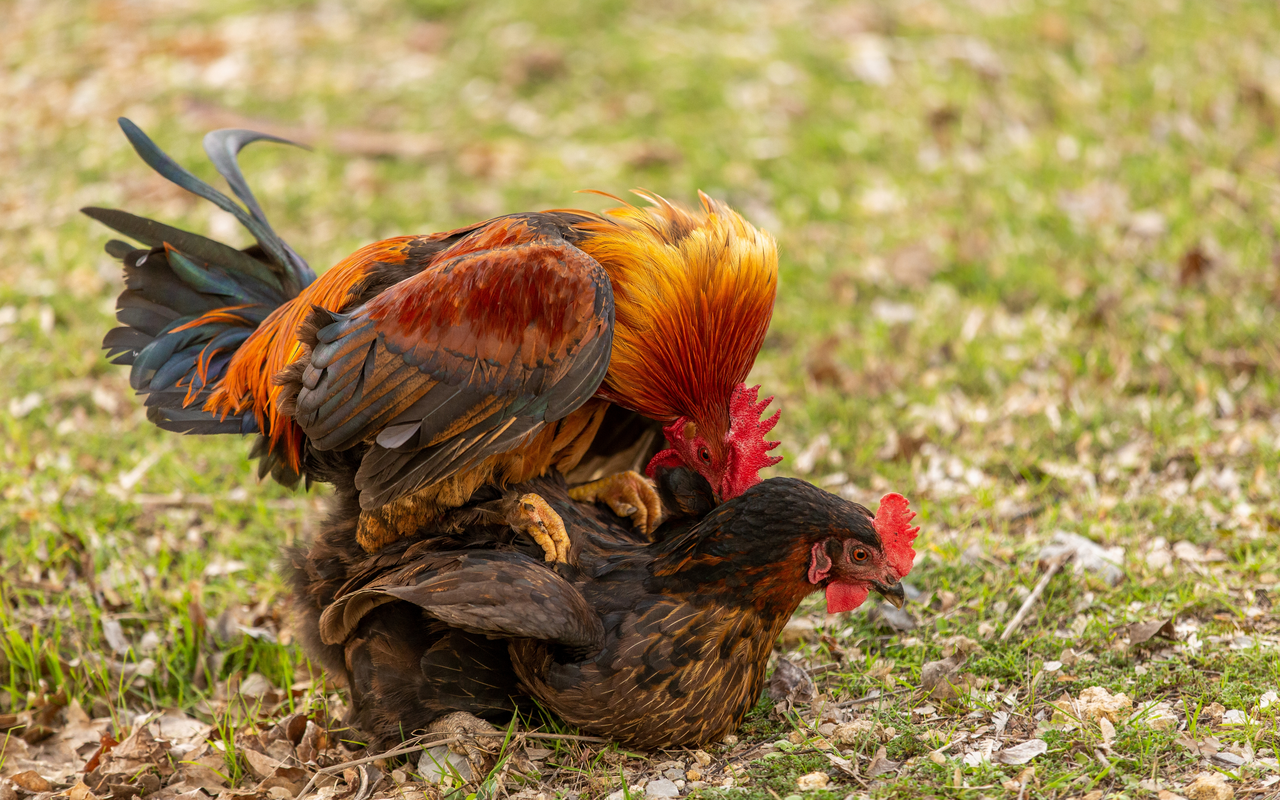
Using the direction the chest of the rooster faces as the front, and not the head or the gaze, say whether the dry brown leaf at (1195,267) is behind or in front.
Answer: in front

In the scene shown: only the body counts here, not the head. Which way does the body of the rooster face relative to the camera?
to the viewer's right

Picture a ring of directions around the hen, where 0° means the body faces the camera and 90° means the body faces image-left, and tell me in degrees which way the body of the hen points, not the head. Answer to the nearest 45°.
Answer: approximately 270°

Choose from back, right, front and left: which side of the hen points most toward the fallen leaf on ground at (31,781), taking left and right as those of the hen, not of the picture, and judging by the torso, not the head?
back

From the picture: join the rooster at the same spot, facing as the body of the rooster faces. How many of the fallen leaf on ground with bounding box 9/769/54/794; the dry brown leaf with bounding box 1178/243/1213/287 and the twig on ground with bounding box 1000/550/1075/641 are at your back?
1

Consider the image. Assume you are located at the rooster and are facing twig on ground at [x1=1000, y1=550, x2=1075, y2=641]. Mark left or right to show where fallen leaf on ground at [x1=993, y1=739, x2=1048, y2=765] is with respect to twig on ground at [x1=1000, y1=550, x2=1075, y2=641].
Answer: right

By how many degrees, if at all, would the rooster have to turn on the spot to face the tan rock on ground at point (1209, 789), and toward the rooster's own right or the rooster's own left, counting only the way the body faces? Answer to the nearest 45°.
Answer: approximately 45° to the rooster's own right

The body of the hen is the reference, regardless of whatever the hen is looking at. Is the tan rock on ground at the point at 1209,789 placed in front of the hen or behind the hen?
in front

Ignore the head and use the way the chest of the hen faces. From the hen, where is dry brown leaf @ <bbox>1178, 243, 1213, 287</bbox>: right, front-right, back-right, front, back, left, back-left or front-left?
front-left

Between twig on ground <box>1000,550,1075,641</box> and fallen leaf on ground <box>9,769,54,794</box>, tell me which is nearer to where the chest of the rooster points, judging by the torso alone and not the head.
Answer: the twig on ground

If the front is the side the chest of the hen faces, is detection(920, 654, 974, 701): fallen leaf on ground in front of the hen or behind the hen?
in front
